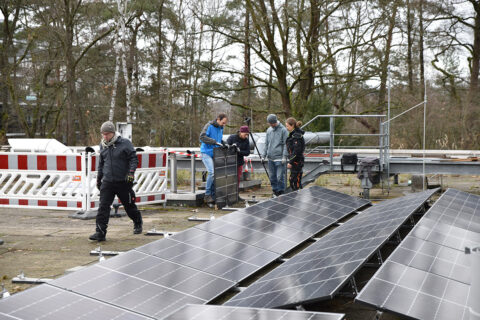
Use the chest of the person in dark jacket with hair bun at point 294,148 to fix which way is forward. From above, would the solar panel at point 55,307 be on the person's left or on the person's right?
on the person's left

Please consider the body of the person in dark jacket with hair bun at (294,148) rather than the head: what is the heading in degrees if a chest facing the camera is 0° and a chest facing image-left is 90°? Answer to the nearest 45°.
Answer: approximately 90°

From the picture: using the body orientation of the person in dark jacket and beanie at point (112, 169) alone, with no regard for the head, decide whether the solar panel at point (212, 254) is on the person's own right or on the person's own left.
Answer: on the person's own left

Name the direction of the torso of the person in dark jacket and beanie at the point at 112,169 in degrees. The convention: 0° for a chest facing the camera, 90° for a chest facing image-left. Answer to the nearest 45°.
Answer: approximately 45°

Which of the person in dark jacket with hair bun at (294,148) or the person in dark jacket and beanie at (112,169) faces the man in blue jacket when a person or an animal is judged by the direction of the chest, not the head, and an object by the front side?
the person in dark jacket with hair bun at (294,148)

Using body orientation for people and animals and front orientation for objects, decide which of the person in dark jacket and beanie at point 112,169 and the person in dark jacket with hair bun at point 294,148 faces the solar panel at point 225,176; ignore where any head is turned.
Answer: the person in dark jacket with hair bun at point 294,148

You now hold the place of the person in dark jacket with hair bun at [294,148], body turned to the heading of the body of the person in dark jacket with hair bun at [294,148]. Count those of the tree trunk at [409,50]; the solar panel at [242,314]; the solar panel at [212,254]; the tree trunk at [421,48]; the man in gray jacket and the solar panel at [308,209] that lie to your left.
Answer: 3

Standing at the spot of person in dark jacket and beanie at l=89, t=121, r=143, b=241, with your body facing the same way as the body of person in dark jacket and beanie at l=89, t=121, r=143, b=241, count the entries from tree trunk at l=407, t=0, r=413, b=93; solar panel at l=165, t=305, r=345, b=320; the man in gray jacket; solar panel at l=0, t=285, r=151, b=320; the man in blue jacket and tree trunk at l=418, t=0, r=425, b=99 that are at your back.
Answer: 4

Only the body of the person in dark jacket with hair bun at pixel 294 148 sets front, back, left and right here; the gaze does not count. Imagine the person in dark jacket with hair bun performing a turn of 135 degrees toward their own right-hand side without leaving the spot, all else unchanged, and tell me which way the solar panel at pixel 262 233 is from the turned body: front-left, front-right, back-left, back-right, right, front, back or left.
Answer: back-right

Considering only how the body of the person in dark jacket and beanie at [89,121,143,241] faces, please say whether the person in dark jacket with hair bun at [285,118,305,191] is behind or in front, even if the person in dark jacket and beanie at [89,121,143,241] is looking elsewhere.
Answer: behind

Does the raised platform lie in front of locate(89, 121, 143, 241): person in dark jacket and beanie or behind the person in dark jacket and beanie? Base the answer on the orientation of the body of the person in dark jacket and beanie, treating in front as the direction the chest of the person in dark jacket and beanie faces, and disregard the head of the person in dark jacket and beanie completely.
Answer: behind
